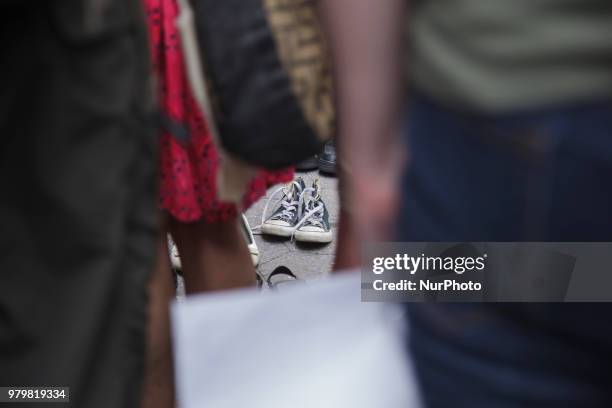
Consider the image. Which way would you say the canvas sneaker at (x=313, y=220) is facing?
toward the camera

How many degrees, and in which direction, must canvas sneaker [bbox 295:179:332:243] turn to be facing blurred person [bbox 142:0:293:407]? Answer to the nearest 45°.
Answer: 0° — it already faces them

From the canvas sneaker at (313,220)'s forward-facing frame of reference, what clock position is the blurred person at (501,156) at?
The blurred person is roughly at 12 o'clock from the canvas sneaker.

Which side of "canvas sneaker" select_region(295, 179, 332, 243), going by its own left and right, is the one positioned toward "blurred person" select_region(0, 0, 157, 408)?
front
